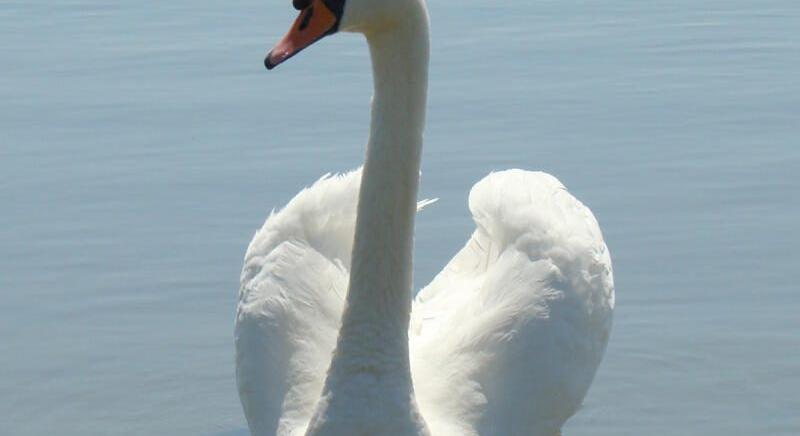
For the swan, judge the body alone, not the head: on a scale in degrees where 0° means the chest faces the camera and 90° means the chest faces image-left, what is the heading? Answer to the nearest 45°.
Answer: approximately 45°
